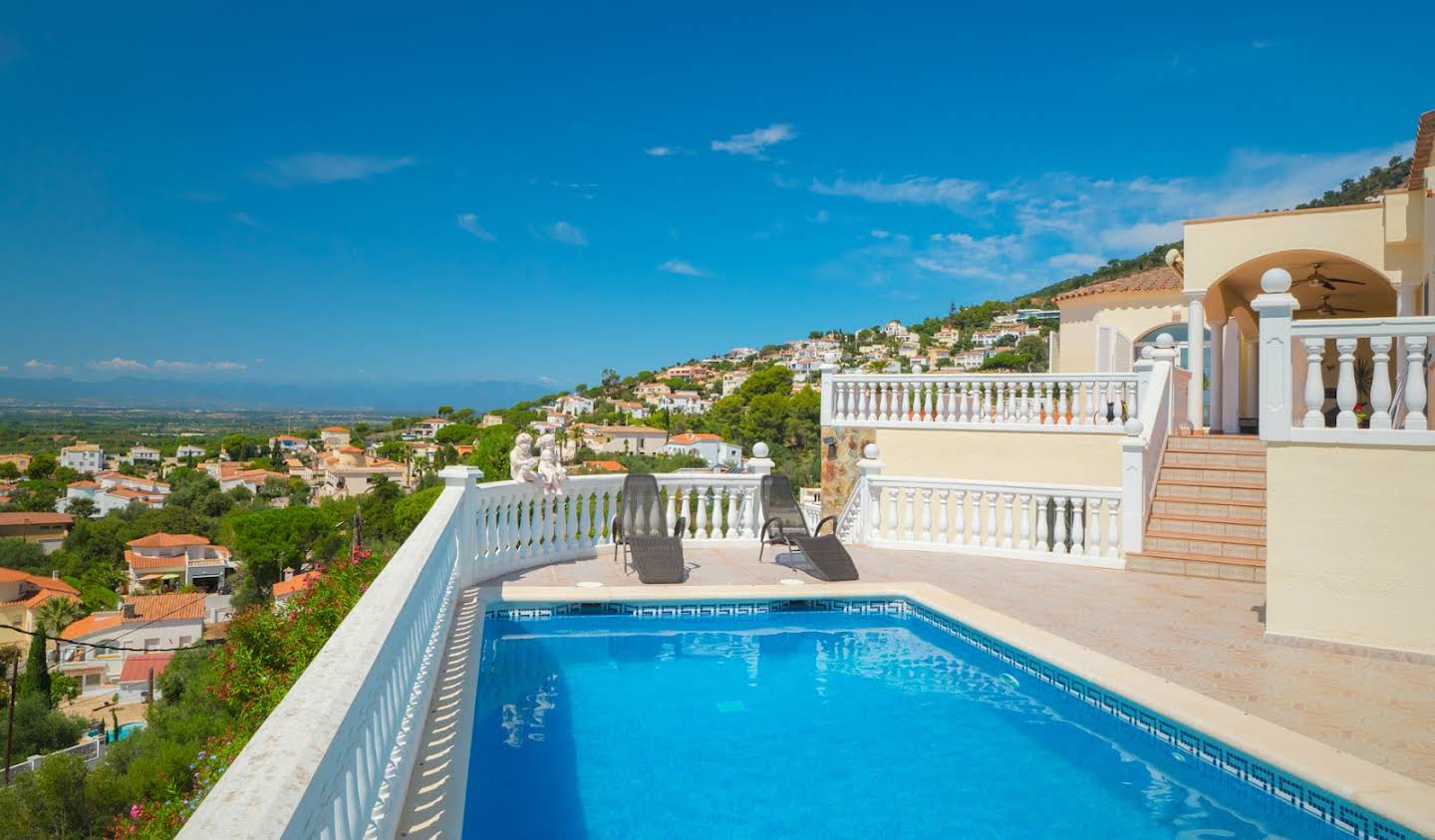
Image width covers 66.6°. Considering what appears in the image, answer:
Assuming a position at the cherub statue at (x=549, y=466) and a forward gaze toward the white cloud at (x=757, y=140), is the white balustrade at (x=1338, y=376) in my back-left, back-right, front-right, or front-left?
back-right

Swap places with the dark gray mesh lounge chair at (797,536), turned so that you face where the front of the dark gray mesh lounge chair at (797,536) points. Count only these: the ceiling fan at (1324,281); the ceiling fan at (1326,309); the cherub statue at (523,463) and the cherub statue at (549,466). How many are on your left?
2

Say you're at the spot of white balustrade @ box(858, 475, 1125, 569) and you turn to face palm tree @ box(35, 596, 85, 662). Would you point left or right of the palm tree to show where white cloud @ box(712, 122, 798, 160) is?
right

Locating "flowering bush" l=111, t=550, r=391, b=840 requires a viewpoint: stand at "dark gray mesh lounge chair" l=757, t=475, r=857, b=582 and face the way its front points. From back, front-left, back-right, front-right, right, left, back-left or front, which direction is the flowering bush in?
right

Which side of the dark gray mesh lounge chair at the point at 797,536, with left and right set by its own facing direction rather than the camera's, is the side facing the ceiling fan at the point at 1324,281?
left

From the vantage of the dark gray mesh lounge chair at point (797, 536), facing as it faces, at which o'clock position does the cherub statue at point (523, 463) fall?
The cherub statue is roughly at 4 o'clock from the dark gray mesh lounge chair.

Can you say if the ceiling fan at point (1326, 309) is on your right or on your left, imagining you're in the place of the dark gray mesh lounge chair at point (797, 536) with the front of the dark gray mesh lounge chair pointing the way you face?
on your left

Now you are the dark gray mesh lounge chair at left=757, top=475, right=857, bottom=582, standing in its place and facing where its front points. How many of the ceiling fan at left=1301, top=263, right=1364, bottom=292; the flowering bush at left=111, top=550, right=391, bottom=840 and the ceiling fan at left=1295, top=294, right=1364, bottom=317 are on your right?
1

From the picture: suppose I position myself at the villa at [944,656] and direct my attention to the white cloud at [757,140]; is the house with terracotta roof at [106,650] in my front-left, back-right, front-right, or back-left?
front-left

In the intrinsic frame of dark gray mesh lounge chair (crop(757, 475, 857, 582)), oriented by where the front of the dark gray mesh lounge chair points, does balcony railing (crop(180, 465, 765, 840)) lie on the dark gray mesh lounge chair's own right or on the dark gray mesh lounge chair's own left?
on the dark gray mesh lounge chair's own right
